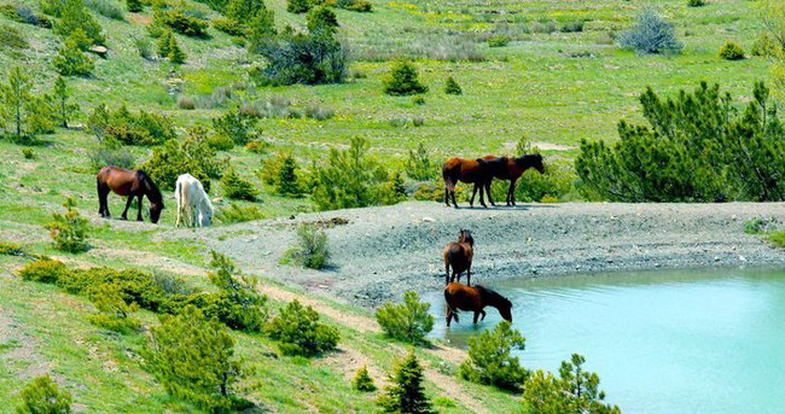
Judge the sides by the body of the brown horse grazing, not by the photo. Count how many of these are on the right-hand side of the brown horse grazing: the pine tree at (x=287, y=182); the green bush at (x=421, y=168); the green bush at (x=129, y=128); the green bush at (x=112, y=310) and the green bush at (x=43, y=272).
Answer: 2

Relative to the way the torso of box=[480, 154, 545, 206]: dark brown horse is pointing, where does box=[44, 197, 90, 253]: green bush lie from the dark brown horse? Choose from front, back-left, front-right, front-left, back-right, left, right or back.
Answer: back-right

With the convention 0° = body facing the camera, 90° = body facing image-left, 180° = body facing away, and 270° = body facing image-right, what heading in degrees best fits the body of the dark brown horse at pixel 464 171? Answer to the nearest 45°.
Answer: approximately 270°

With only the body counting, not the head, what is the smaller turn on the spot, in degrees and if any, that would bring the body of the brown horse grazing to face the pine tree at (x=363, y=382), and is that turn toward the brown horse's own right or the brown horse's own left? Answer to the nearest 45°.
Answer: approximately 90° to the brown horse's own right

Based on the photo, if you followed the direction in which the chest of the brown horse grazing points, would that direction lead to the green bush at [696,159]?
yes

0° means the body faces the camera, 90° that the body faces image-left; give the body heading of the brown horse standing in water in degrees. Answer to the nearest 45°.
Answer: approximately 270°

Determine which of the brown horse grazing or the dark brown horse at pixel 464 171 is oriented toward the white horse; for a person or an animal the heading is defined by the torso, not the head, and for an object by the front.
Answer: the brown horse grazing

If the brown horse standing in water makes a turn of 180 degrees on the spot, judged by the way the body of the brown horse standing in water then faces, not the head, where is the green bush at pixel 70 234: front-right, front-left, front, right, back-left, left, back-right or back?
front

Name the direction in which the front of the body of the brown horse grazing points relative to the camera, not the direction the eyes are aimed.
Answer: to the viewer's right

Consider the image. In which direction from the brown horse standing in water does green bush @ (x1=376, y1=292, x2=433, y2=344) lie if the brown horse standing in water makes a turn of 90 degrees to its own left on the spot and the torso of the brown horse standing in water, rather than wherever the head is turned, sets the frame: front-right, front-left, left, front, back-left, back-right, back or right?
back-left

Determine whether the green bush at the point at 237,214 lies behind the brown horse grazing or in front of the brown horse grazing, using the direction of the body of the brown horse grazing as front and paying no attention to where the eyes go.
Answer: in front

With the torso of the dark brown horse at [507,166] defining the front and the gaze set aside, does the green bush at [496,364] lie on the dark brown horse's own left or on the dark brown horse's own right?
on the dark brown horse's own right

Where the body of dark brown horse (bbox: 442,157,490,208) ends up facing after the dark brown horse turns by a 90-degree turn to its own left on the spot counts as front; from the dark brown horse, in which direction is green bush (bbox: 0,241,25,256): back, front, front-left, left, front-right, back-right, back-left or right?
back-left

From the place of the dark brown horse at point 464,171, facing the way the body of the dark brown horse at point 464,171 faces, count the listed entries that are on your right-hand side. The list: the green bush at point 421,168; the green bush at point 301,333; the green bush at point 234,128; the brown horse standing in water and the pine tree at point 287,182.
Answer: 2

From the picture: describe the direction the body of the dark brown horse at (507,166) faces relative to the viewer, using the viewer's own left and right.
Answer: facing to the right of the viewer
